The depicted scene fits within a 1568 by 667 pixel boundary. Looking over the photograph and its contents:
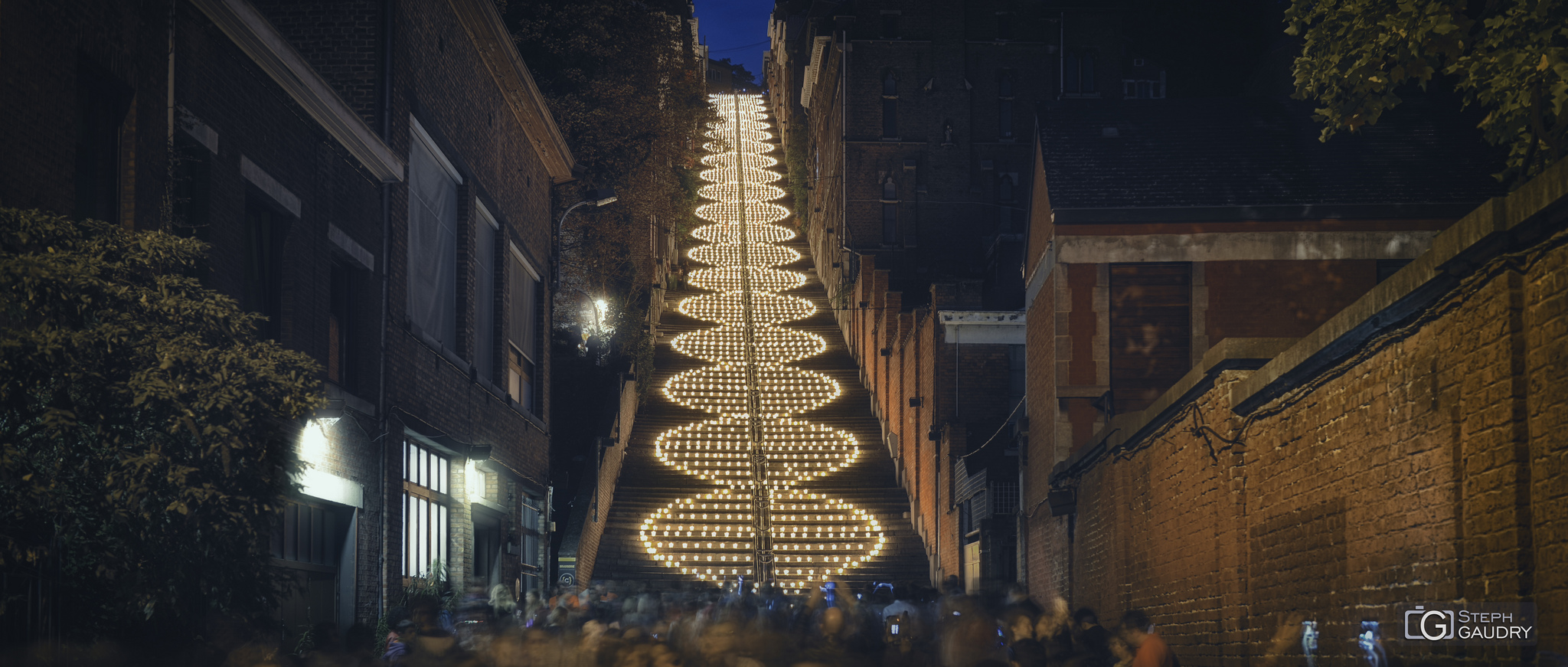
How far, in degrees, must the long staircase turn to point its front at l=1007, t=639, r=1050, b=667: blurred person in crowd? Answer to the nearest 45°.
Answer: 0° — it already faces them

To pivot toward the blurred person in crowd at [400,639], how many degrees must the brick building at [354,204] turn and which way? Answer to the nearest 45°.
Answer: approximately 45° to its right

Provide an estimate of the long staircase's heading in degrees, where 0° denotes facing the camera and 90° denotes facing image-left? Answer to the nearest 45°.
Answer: approximately 0°

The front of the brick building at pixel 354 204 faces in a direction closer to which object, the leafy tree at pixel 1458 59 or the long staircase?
the leafy tree

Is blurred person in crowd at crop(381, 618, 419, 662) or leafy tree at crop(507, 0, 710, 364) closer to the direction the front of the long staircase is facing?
the blurred person in crowd

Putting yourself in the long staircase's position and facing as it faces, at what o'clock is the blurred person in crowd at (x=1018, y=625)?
The blurred person in crowd is roughly at 12 o'clock from the long staircase.

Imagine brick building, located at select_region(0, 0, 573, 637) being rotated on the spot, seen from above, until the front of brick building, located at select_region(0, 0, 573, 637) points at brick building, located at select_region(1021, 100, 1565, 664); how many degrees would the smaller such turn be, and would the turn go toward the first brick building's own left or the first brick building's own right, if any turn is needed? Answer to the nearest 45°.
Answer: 0° — it already faces it

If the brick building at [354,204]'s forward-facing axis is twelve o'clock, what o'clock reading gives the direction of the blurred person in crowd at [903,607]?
The blurred person in crowd is roughly at 11 o'clock from the brick building.
